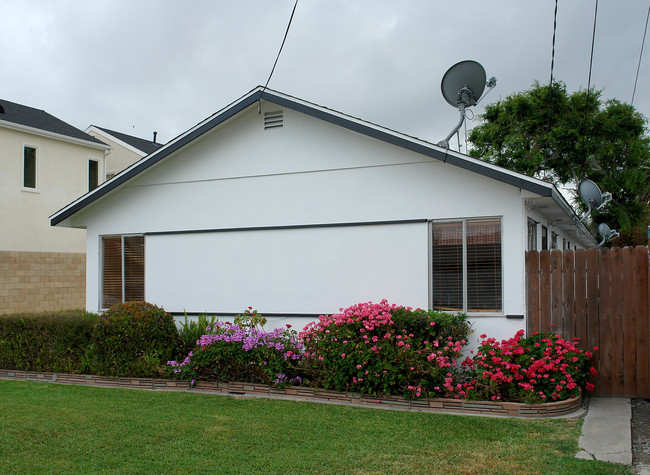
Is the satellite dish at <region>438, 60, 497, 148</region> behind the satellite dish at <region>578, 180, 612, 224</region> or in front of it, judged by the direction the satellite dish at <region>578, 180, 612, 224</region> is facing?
behind

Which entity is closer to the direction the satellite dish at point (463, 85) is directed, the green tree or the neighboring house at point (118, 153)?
the green tree

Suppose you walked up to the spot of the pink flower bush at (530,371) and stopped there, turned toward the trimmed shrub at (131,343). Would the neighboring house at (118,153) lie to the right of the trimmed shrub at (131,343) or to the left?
right

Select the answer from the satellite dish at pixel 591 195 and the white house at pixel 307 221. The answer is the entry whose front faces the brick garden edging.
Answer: the white house

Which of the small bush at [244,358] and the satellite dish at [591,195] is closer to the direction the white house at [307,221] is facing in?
the small bush

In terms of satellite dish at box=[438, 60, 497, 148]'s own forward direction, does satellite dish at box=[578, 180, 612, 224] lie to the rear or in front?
in front

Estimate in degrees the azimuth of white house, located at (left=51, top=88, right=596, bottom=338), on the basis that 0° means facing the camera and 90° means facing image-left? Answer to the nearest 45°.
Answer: approximately 0°
